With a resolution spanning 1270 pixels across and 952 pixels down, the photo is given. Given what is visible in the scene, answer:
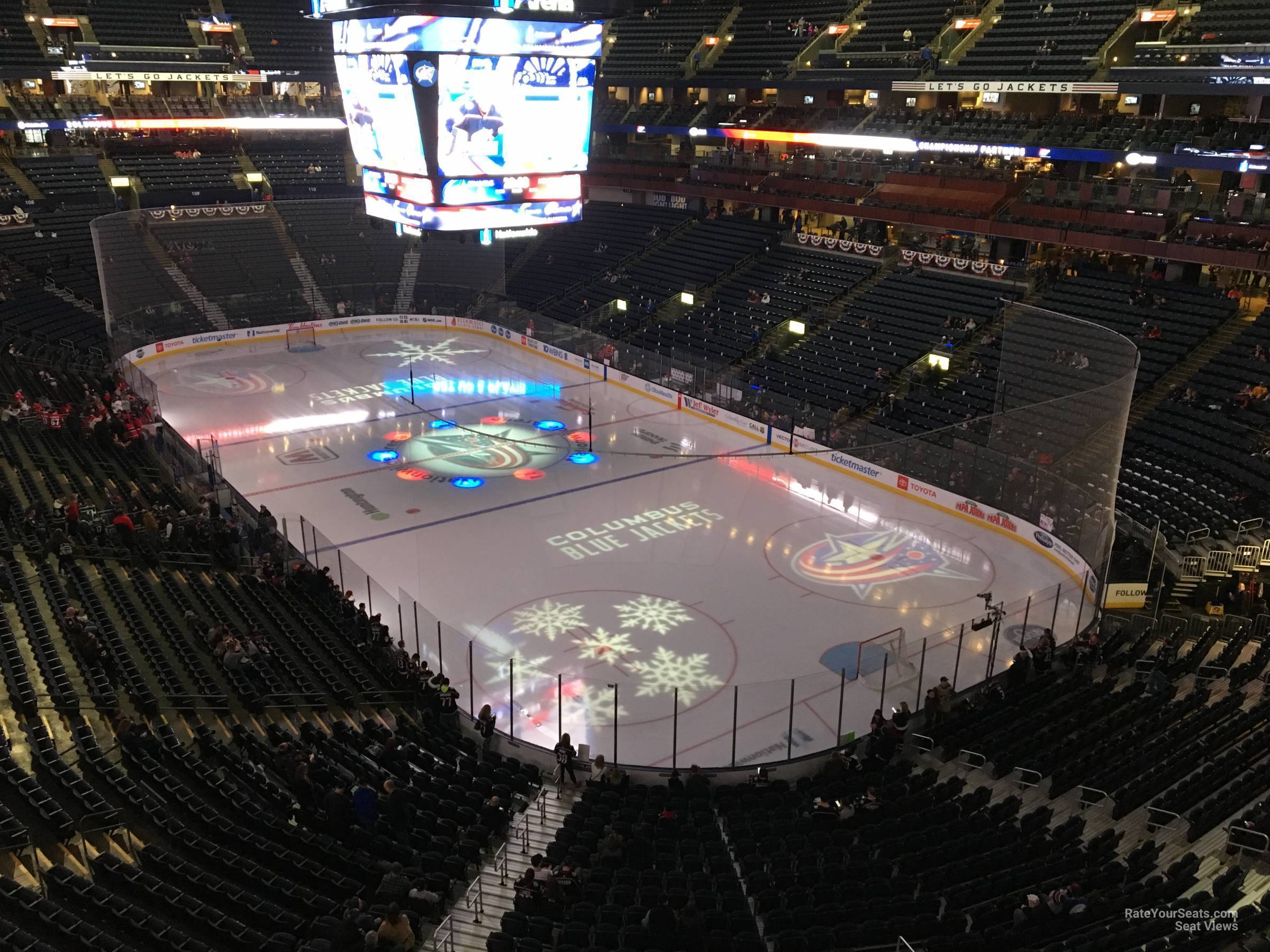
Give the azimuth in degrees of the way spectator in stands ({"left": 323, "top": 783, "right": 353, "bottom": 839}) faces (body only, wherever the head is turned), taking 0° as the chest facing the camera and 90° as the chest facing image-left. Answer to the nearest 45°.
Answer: approximately 225°

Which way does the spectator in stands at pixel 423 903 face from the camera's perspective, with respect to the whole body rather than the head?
away from the camera

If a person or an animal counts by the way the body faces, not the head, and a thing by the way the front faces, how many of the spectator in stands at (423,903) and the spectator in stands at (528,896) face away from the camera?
2

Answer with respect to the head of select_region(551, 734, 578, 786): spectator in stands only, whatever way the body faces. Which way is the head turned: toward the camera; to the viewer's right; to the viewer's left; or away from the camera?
away from the camera

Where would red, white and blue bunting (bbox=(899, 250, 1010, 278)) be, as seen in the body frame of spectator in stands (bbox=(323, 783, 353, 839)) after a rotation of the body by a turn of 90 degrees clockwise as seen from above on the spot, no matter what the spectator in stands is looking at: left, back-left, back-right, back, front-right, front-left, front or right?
left

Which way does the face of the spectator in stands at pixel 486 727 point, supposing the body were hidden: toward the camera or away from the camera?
away from the camera

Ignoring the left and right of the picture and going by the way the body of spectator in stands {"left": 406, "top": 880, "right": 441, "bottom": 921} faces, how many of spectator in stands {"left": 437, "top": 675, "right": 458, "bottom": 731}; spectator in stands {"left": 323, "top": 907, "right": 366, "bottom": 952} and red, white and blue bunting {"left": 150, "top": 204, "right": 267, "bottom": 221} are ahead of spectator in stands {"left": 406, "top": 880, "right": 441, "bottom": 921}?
2

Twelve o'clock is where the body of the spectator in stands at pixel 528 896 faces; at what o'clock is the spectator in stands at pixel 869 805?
the spectator in stands at pixel 869 805 is roughly at 2 o'clock from the spectator in stands at pixel 528 896.

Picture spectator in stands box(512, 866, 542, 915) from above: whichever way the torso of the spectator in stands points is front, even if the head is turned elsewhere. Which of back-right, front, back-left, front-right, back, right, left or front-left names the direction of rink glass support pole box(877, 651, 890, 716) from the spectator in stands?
front-right

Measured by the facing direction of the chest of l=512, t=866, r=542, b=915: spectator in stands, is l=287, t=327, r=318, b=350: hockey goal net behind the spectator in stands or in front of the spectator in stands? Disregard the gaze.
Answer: in front

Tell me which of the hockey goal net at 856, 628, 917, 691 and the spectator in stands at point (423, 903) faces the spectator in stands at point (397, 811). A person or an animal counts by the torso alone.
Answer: the spectator in stands at point (423, 903)

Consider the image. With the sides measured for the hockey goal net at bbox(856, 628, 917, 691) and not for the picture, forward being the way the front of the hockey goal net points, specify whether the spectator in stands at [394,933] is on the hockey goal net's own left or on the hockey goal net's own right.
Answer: on the hockey goal net's own left

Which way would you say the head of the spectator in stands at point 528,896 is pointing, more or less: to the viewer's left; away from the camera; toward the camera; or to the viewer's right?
away from the camera

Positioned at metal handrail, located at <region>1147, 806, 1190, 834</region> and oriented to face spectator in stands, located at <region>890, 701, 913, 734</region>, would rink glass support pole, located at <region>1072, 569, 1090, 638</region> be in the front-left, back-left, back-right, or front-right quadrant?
front-right

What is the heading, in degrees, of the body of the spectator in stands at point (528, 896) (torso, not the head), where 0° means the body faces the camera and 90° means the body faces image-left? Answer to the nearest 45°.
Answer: approximately 180°

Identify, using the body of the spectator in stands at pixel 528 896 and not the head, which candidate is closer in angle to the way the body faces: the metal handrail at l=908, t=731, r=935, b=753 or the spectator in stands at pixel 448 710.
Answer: the spectator in stands

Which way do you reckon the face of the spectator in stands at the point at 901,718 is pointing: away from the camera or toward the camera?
away from the camera

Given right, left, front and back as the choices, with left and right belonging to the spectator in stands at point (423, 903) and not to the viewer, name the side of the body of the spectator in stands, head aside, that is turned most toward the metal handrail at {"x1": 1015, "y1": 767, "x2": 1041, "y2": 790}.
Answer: right

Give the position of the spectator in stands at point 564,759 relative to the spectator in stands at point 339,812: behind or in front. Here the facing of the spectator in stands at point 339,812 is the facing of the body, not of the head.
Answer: in front
